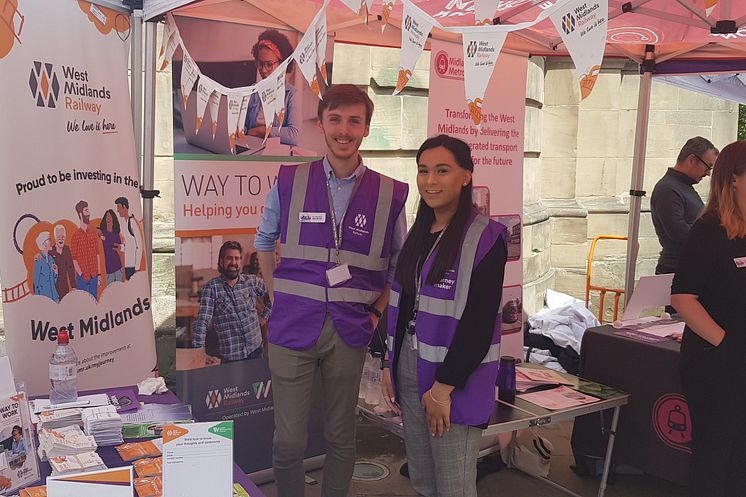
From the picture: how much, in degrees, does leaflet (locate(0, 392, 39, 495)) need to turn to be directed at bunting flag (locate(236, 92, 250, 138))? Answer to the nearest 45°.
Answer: approximately 135° to its left

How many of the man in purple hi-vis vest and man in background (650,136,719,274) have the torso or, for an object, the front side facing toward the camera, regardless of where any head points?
1

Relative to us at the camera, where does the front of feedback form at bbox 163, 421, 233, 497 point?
facing the viewer

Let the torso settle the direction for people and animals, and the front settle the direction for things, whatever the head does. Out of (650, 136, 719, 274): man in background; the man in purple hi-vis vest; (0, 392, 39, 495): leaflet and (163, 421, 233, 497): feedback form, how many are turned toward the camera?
3

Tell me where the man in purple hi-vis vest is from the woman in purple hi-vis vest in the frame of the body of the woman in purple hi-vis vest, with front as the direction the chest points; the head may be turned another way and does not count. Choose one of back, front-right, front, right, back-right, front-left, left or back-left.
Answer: right

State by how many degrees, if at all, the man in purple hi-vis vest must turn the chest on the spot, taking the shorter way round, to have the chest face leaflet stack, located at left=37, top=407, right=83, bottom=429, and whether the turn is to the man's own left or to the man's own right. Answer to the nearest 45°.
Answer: approximately 45° to the man's own right

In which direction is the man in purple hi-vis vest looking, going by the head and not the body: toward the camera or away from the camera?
toward the camera

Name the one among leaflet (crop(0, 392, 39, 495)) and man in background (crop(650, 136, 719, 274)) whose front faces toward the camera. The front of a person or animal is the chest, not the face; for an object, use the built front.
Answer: the leaflet

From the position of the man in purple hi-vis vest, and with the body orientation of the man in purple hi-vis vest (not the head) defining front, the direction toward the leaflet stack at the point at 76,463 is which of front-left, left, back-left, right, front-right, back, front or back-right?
front-right

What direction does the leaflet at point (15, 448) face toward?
toward the camera
